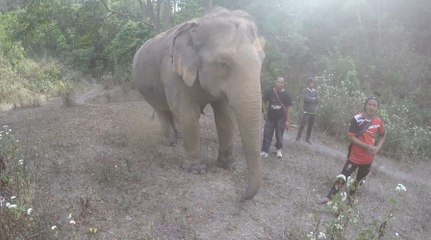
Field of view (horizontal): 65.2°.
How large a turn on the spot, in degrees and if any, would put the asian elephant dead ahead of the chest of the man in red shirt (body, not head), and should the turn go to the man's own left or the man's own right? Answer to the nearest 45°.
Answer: approximately 90° to the man's own right

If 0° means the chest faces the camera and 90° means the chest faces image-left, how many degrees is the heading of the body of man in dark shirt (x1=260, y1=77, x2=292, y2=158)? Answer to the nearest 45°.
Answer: approximately 0°

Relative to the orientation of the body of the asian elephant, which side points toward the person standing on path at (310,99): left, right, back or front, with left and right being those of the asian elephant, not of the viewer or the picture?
left

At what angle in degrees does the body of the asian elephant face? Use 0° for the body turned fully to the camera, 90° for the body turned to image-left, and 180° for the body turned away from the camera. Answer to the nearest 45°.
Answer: approximately 315°

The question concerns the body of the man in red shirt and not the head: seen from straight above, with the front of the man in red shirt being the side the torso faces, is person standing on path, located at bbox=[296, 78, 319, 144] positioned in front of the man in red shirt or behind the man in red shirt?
behind
